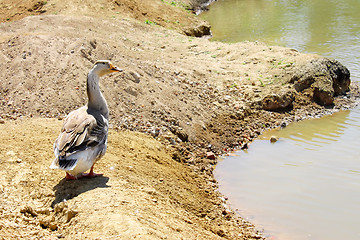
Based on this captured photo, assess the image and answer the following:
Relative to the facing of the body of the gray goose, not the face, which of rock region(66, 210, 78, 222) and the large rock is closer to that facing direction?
the large rock

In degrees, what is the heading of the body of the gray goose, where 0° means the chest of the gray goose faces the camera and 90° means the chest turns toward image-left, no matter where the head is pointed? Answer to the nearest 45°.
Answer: approximately 225°

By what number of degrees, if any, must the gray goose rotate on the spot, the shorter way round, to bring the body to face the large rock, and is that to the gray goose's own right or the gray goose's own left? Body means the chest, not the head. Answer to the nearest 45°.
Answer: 0° — it already faces it

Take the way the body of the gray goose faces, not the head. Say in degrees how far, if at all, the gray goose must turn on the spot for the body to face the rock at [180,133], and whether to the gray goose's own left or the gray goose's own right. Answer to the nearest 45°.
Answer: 0° — it already faces it

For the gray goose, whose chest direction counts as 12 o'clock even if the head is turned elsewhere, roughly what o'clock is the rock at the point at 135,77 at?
The rock is roughly at 11 o'clock from the gray goose.

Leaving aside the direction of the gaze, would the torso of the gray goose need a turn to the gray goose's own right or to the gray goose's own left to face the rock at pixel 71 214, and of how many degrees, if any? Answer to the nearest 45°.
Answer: approximately 135° to the gray goose's own right

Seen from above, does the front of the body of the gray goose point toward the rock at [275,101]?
yes

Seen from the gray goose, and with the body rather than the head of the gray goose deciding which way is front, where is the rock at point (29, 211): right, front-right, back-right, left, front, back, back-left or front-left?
back
